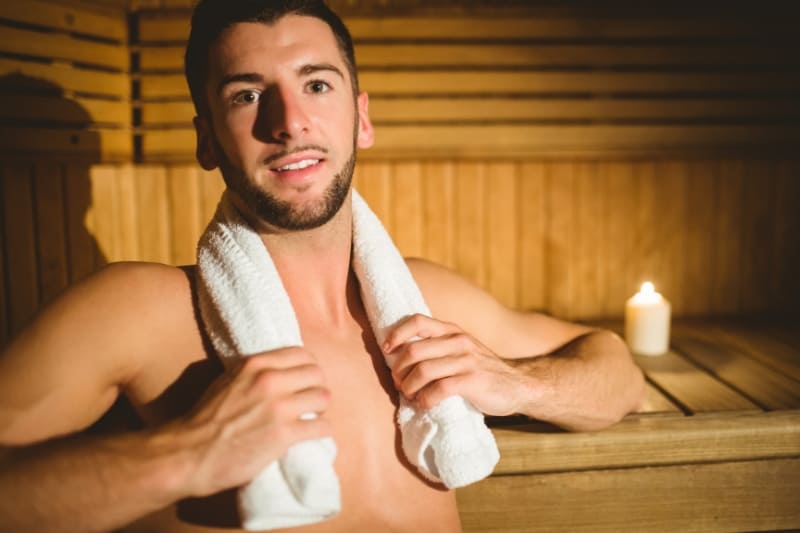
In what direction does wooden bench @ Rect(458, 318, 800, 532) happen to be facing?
toward the camera

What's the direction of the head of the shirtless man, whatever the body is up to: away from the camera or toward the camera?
toward the camera

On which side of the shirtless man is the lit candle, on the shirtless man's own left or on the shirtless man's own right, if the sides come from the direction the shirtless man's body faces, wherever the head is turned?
on the shirtless man's own left
